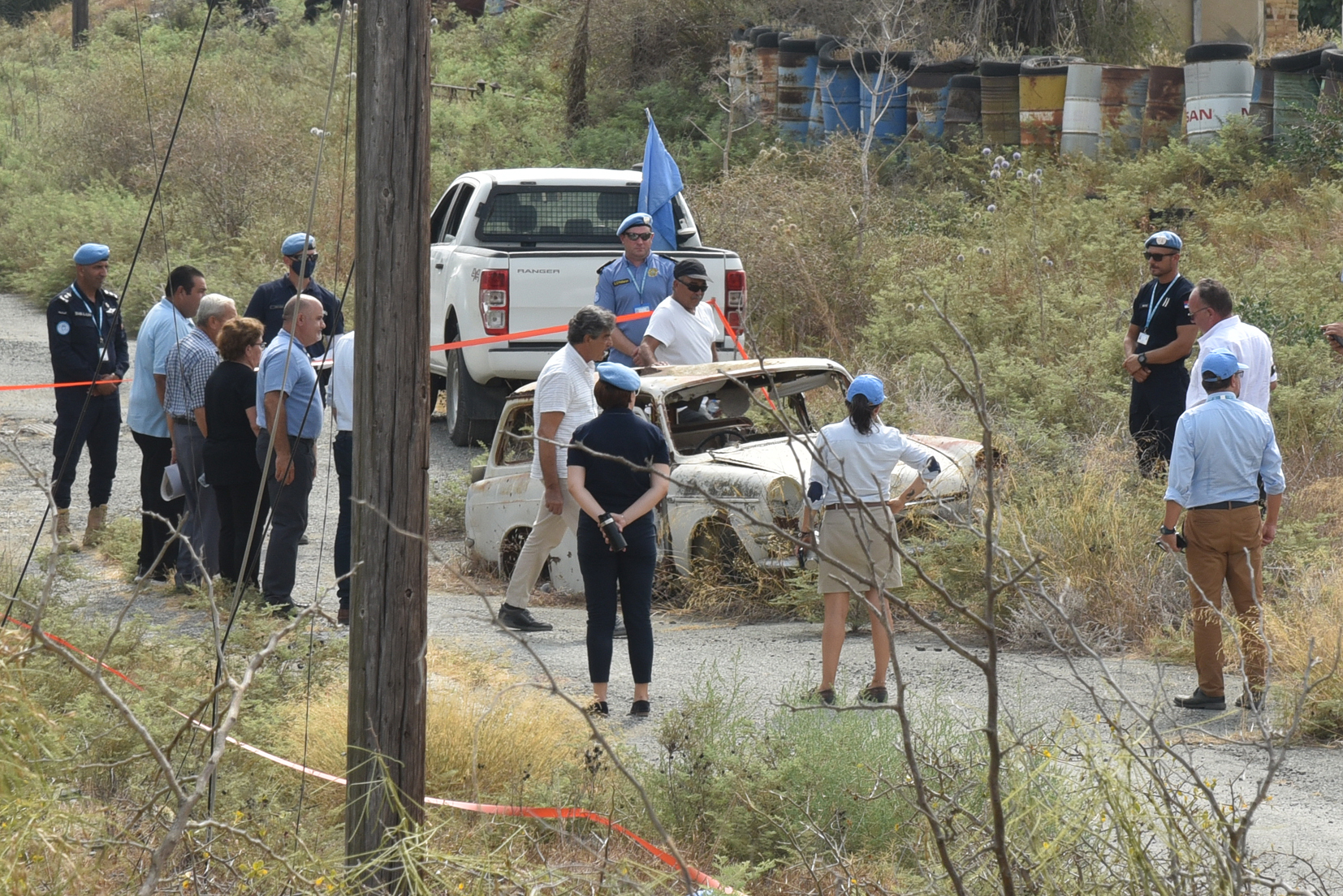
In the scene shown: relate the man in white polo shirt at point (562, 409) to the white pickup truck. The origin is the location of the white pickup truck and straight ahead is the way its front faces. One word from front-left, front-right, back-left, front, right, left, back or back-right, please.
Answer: back

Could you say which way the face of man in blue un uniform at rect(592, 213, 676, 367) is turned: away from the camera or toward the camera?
toward the camera

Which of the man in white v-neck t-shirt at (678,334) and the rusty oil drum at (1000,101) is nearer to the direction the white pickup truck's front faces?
the rusty oil drum

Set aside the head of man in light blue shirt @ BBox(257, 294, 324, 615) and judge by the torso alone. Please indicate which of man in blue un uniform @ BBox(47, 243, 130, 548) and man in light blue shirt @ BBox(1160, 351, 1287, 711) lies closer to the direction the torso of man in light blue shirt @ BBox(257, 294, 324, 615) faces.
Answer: the man in light blue shirt

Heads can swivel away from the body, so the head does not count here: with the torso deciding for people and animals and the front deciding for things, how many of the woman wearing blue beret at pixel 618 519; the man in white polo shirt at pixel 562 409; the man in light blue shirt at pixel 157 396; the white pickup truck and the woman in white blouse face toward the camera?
0

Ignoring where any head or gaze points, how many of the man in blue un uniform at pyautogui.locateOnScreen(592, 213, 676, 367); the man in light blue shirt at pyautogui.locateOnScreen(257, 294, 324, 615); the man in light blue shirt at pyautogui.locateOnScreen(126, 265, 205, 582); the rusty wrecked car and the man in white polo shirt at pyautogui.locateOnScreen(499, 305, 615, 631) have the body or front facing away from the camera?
0

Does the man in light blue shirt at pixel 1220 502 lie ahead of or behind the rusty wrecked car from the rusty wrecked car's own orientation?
ahead

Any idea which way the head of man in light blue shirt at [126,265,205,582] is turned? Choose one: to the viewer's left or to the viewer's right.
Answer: to the viewer's right

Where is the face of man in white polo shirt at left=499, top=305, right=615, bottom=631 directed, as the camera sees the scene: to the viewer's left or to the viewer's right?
to the viewer's right

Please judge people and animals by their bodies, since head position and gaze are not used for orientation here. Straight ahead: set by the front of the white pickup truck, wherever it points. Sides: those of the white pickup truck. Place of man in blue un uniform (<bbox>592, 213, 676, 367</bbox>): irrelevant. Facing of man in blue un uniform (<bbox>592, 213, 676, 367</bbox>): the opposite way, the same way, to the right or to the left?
the opposite way

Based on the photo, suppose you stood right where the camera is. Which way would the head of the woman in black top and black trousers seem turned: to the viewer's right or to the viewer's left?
to the viewer's right

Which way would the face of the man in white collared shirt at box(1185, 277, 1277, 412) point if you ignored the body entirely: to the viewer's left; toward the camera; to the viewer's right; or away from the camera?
to the viewer's left

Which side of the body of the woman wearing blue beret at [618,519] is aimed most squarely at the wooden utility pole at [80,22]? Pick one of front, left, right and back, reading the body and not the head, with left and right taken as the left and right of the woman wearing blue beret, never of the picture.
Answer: front

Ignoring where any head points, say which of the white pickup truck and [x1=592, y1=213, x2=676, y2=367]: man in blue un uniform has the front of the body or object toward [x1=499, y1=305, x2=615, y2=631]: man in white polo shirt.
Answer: the man in blue un uniform

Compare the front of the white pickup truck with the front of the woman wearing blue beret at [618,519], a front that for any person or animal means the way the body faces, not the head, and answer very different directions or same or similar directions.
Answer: same or similar directions
